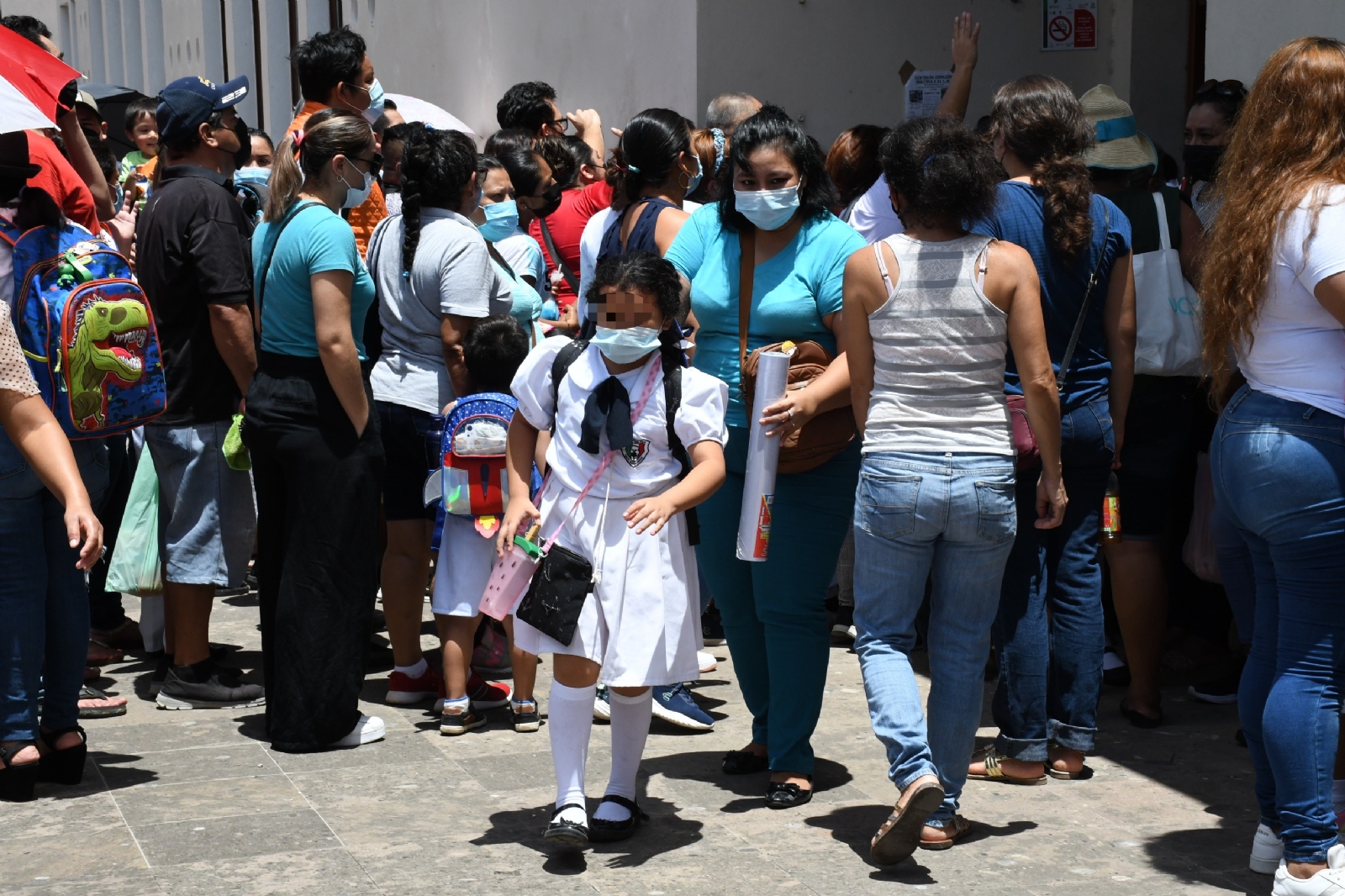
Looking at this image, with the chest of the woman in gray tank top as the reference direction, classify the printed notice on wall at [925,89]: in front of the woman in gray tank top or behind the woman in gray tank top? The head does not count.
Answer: in front

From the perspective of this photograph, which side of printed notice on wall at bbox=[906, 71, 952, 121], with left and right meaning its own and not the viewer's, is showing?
front

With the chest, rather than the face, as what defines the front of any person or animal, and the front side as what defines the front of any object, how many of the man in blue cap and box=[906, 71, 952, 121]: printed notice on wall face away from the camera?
0

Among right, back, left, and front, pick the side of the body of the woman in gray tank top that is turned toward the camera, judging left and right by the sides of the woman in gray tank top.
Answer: back

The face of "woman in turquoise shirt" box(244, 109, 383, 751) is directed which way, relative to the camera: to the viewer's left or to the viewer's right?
to the viewer's right

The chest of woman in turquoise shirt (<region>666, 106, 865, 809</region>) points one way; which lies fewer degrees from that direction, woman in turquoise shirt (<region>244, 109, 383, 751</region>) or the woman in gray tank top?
the woman in gray tank top

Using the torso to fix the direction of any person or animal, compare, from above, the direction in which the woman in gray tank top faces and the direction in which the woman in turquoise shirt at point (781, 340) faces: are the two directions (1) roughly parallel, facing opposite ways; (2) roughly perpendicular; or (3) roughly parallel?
roughly parallel, facing opposite ways

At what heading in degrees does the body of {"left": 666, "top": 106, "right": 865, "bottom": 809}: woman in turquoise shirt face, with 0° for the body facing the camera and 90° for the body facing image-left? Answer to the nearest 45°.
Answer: approximately 0°

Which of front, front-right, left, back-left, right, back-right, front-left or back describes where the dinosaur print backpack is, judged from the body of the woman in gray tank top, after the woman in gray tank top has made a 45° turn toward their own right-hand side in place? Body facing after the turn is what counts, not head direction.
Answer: back-left

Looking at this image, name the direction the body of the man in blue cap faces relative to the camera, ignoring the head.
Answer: to the viewer's right

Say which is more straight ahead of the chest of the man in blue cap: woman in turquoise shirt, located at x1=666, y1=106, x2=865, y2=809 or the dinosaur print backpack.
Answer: the woman in turquoise shirt

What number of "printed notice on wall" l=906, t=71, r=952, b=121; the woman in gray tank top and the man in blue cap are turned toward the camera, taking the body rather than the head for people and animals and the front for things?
1

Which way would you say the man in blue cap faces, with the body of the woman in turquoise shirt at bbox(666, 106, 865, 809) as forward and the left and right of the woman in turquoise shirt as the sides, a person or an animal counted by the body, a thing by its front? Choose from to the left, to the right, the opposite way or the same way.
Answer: to the left

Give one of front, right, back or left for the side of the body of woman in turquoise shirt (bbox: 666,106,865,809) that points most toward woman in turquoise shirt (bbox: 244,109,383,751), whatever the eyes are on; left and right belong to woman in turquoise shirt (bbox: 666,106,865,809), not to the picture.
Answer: right

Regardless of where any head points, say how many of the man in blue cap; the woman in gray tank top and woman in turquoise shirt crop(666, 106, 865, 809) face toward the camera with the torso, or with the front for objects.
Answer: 1

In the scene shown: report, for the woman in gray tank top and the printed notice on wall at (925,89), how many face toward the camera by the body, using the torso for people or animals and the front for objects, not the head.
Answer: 1

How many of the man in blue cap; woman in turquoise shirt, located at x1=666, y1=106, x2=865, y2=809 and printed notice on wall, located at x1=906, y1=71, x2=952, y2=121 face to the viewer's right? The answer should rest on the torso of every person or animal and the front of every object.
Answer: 1

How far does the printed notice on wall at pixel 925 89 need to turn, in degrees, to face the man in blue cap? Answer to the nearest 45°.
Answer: approximately 45° to its right
